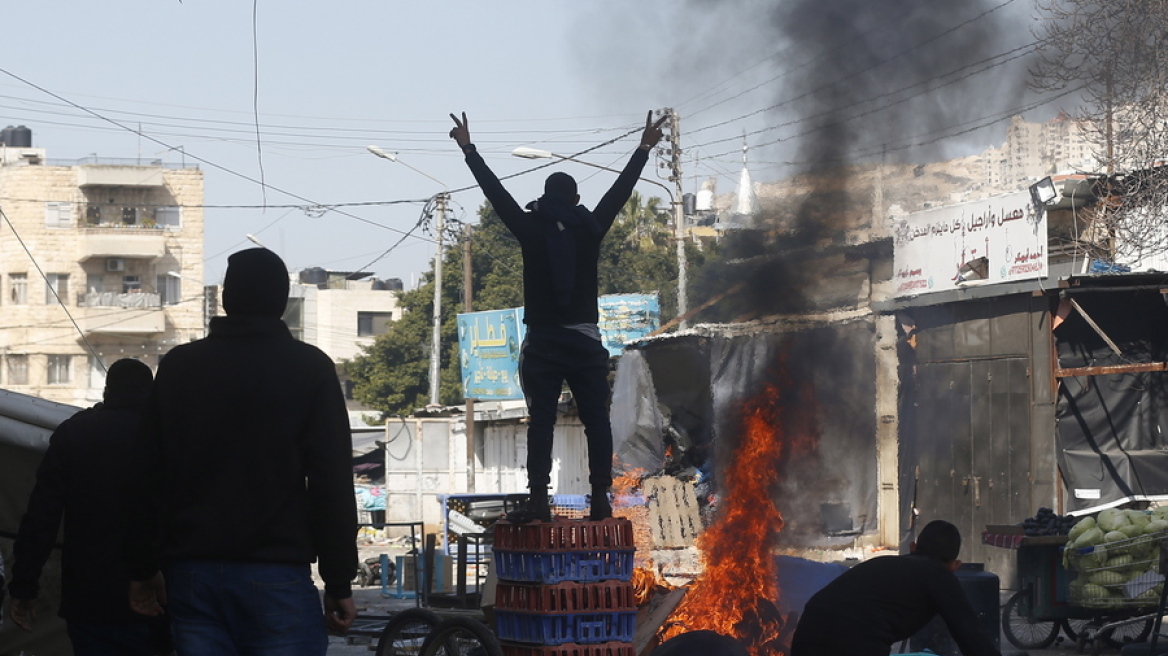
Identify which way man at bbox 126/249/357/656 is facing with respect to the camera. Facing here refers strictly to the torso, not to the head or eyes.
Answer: away from the camera

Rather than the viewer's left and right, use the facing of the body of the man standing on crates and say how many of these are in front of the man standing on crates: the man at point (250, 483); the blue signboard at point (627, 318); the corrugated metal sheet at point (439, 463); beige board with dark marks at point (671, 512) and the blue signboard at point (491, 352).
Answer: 4

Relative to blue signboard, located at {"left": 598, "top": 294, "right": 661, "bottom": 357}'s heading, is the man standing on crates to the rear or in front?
in front

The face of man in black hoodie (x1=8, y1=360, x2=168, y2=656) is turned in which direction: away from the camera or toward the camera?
away from the camera

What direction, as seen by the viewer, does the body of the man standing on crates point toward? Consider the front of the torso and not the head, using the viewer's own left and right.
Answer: facing away from the viewer

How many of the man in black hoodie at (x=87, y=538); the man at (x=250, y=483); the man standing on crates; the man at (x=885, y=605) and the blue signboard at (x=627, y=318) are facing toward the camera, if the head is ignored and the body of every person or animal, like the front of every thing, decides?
1

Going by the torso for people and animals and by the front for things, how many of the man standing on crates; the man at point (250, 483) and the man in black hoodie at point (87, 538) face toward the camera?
0

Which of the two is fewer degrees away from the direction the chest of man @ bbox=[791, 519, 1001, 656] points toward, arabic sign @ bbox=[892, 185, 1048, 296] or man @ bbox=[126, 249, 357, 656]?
the arabic sign

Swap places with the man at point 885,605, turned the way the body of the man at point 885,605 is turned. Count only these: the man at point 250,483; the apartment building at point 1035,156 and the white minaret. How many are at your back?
1

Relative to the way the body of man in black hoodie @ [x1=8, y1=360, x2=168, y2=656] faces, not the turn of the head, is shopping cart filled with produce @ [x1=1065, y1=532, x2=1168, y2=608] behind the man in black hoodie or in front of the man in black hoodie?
in front

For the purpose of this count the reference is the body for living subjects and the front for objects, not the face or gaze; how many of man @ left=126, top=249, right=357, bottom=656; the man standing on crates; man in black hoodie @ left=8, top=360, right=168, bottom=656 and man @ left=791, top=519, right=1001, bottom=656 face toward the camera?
0

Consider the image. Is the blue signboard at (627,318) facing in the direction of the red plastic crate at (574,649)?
yes

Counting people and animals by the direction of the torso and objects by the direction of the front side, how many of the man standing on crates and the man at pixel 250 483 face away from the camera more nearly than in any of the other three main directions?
2

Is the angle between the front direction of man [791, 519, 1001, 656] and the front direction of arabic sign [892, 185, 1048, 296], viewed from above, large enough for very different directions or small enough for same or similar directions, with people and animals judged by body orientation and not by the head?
very different directions

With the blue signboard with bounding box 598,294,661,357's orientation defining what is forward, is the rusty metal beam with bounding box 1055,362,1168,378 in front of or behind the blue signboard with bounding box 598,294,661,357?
in front

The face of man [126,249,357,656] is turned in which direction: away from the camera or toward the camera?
away from the camera

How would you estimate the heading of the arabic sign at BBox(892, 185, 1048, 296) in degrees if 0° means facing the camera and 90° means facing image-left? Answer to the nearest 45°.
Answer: approximately 45°

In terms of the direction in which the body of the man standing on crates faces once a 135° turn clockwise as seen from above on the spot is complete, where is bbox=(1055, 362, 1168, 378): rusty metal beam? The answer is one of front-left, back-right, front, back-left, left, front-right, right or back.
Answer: left

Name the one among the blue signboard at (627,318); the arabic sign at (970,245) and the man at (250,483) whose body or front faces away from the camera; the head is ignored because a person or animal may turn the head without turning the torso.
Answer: the man
